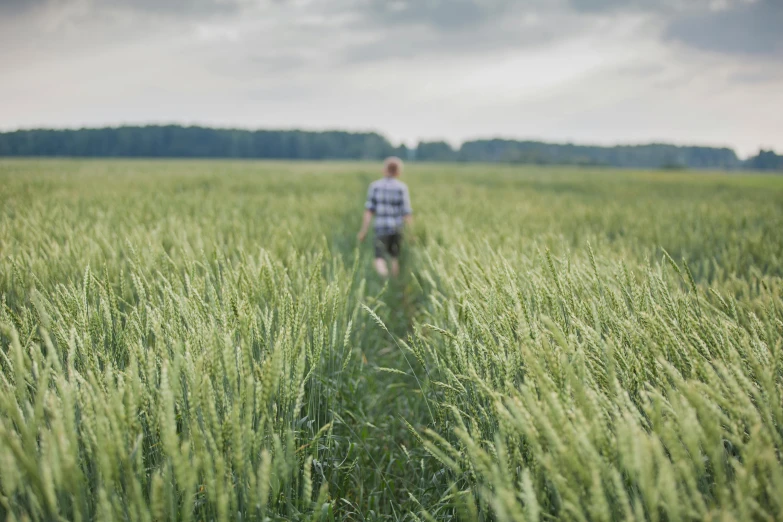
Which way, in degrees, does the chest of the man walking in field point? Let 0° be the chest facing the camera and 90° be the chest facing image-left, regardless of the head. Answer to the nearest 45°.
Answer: approximately 180°
